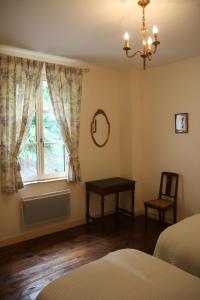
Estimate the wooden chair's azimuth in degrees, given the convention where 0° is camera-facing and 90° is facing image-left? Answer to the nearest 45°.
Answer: approximately 45°

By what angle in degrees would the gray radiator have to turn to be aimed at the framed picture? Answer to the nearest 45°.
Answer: approximately 45° to its left

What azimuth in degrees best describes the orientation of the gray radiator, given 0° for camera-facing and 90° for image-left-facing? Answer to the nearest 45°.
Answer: approximately 315°

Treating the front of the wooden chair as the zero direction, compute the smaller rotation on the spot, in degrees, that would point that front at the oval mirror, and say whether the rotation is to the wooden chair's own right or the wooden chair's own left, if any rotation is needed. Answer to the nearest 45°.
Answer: approximately 45° to the wooden chair's own right

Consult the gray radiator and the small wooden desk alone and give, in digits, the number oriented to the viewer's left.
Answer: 0

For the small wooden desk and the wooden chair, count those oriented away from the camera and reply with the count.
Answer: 0

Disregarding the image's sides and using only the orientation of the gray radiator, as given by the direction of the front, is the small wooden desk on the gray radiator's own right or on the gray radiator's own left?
on the gray radiator's own left

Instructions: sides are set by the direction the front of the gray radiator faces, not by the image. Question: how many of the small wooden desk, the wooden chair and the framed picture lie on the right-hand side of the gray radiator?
0

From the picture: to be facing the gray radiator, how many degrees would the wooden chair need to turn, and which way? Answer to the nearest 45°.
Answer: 0° — it already faces it

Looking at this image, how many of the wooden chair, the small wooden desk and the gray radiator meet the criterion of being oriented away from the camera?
0

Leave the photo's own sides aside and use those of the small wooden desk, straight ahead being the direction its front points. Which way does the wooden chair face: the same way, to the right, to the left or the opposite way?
to the right
